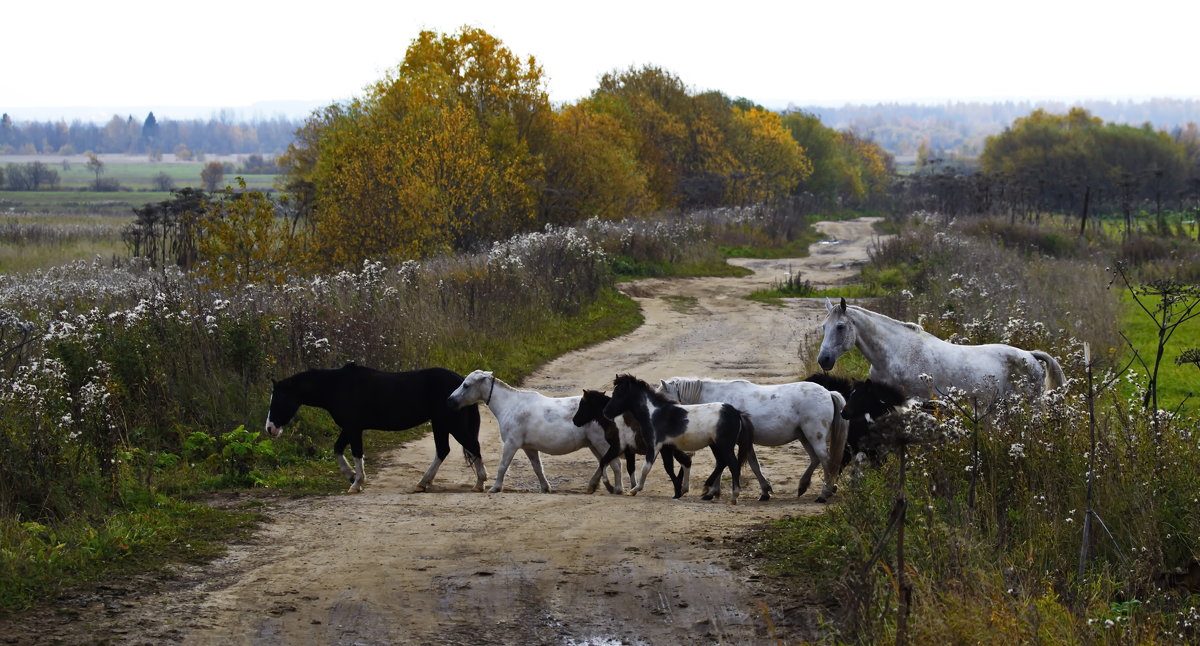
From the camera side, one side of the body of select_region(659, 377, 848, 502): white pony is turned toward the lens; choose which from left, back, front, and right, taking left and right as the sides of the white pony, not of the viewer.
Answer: left

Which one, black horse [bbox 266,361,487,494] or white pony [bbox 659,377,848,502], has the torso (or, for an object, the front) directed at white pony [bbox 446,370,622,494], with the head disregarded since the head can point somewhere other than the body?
white pony [bbox 659,377,848,502]

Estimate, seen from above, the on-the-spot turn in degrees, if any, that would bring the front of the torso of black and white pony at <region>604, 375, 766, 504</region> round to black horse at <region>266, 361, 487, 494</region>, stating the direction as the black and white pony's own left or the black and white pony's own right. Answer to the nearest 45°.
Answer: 0° — it already faces it

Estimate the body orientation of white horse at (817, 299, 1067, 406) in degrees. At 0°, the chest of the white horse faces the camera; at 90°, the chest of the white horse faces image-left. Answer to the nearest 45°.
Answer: approximately 90°

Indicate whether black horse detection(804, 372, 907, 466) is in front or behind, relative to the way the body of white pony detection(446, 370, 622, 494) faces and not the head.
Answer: behind

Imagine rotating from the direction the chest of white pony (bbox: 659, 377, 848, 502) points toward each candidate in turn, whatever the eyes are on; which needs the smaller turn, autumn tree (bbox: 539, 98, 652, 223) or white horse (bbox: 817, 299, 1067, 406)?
the autumn tree

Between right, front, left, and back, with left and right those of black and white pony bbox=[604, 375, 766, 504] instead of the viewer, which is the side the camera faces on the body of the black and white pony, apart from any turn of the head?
left

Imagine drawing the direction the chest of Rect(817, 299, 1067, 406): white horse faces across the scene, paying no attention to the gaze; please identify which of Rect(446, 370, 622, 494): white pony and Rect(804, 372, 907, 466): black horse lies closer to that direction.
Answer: the white pony

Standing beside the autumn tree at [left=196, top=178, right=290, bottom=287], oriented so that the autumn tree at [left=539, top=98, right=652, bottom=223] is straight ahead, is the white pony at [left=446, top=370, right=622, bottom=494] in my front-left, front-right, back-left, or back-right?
back-right

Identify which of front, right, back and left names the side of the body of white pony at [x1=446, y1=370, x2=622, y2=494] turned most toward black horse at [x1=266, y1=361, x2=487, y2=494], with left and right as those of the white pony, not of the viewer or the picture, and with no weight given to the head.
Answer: front

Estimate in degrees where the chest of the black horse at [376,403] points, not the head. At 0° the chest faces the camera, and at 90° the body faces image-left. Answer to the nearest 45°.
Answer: approximately 90°

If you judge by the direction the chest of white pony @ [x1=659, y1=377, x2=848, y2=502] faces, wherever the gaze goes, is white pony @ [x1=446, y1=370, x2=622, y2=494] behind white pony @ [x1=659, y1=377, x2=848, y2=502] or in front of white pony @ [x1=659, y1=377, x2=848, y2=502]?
in front

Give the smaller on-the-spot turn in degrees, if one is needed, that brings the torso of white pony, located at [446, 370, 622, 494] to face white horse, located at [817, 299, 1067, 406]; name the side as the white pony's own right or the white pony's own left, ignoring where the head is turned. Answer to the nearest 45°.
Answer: approximately 180°
